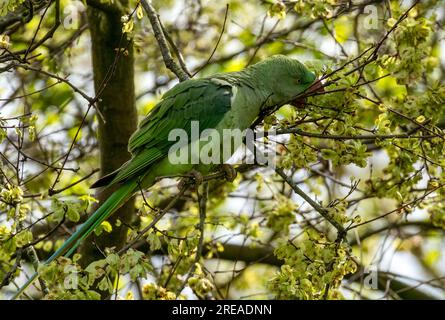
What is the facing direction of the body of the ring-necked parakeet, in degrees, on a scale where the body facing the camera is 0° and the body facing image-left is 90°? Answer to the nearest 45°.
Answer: approximately 270°

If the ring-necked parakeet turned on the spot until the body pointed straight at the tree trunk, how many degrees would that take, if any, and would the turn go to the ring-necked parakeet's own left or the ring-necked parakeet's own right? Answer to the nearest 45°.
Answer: approximately 135° to the ring-necked parakeet's own left
